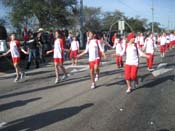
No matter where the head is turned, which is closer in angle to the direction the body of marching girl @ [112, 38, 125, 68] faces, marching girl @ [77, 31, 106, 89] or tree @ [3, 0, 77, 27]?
the marching girl

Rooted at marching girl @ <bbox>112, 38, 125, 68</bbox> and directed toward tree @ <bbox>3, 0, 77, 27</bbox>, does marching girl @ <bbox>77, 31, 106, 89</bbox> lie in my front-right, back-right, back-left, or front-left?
back-left

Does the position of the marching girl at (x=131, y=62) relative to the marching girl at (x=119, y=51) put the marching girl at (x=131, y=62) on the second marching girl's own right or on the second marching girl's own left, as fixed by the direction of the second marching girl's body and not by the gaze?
on the second marching girl's own left

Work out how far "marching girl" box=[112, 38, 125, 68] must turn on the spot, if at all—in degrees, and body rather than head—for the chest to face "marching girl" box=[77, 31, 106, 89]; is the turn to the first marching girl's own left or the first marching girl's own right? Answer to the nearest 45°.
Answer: approximately 45° to the first marching girl's own left

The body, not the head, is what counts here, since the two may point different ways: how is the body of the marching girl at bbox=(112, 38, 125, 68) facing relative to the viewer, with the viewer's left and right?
facing the viewer and to the left of the viewer
